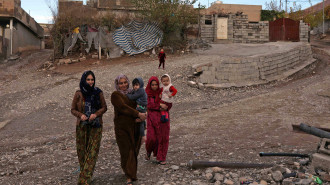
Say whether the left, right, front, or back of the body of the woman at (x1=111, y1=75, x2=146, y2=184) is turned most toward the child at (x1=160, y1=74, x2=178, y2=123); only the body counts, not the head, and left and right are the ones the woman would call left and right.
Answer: left

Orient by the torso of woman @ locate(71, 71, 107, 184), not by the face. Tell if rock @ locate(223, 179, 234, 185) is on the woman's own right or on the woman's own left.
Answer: on the woman's own left

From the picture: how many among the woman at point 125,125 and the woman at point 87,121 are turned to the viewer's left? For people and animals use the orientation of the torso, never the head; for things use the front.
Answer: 0

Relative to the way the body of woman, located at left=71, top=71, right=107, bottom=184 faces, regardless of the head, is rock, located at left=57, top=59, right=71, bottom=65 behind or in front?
behind

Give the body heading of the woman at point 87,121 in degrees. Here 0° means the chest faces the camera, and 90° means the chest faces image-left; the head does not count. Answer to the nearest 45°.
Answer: approximately 0°
